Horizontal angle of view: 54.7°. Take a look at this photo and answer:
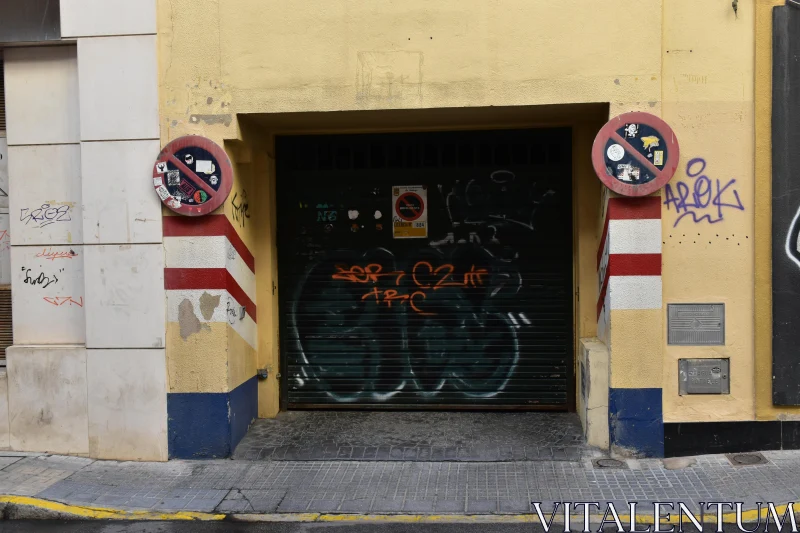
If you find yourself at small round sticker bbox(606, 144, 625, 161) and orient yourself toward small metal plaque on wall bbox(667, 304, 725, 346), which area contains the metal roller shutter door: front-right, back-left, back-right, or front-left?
back-left

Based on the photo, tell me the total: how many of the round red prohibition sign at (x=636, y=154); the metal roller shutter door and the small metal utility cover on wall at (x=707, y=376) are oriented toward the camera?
3

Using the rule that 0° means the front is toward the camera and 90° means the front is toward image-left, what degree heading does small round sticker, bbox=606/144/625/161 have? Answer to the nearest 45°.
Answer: approximately 0°

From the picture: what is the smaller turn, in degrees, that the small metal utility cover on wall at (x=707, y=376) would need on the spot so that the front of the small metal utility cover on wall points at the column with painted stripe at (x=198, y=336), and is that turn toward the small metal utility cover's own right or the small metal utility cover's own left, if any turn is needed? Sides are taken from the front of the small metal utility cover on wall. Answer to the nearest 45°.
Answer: approximately 90° to the small metal utility cover's own right

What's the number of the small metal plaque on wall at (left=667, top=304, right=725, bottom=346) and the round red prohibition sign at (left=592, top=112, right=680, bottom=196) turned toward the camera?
2

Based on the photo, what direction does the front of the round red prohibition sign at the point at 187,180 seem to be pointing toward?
toward the camera

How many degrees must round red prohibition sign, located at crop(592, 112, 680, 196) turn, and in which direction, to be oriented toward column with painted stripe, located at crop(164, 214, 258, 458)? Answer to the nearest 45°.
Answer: approximately 90° to its right

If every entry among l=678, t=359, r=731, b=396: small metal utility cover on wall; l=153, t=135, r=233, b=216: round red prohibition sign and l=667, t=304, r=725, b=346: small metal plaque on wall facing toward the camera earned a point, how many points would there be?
3

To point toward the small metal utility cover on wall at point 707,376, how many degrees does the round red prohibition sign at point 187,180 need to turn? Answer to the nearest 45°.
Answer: approximately 90° to its left

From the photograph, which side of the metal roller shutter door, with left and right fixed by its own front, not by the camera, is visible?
front

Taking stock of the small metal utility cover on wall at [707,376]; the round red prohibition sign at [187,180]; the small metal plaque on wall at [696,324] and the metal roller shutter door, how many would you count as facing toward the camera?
4

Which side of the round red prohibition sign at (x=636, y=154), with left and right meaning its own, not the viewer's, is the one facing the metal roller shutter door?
right

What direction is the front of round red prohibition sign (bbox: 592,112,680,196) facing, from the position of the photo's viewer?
facing the viewer

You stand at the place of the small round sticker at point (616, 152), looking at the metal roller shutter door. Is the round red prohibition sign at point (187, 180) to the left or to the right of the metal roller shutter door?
left

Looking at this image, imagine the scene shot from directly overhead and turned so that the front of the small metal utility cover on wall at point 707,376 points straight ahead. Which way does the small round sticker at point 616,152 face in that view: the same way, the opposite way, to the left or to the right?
the same way

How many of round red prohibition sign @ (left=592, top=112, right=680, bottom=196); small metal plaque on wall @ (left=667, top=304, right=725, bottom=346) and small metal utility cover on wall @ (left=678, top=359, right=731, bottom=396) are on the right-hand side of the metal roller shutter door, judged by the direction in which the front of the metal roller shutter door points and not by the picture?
0
